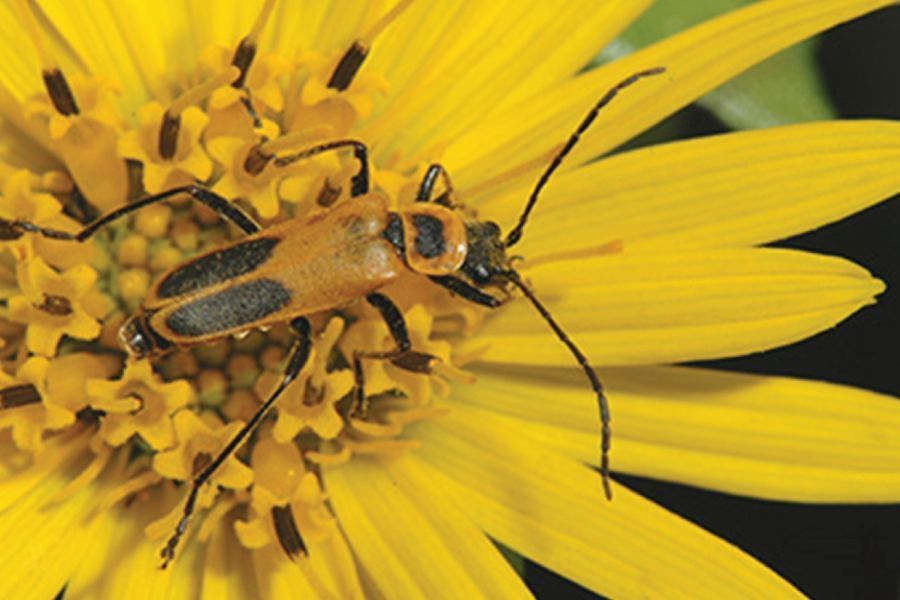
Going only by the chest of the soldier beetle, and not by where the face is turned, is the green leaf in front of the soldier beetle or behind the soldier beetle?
in front

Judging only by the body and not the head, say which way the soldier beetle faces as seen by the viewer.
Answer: to the viewer's right
